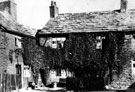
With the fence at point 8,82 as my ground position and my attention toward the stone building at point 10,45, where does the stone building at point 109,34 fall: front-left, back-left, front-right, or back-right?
front-right

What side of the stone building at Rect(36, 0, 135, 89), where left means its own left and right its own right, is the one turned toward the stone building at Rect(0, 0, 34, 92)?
right

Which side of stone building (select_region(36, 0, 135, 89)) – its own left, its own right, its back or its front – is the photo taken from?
front

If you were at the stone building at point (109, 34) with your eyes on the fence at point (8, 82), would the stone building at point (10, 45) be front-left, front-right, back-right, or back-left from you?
front-right

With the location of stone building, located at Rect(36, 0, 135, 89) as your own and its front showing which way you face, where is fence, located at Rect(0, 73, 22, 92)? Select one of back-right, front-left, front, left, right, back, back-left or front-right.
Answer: front-right
